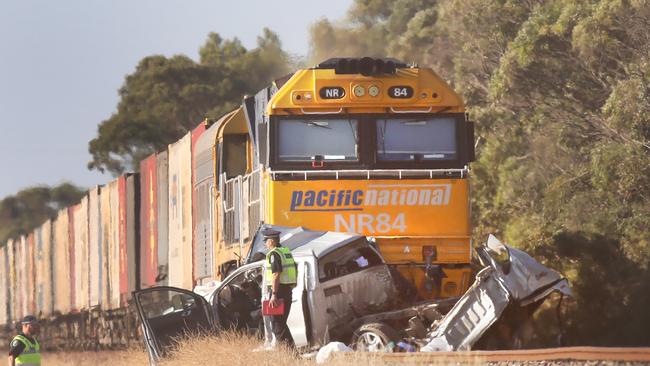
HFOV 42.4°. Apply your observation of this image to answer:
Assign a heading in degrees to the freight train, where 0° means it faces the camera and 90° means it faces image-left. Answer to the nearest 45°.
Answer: approximately 0°
